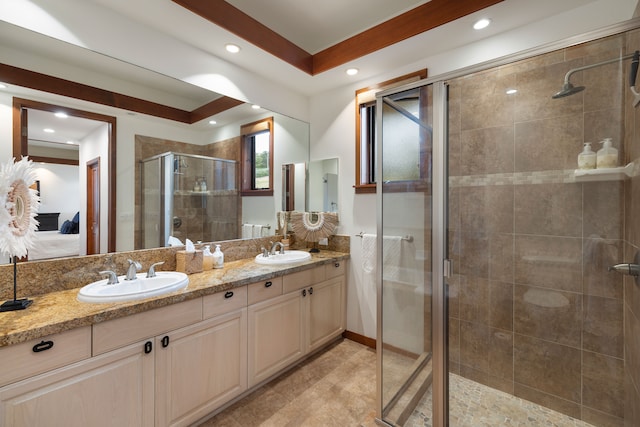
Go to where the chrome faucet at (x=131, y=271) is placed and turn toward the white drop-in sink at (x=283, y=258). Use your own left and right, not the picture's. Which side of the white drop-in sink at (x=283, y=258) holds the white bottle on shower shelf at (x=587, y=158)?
right

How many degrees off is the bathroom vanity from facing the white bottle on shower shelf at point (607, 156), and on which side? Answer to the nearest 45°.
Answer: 0° — it already faces it
